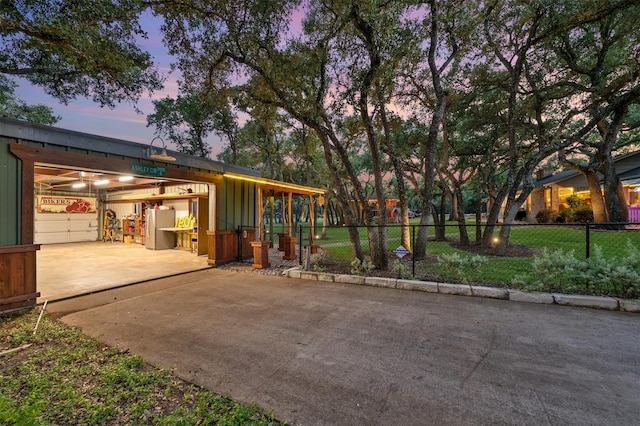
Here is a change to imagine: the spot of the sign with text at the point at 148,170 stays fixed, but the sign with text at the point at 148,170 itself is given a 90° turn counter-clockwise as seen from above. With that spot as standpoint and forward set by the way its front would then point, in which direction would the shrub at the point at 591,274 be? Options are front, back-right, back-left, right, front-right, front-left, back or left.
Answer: right

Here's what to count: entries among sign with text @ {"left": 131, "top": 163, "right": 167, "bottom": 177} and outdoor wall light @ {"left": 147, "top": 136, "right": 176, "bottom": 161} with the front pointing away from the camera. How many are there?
0

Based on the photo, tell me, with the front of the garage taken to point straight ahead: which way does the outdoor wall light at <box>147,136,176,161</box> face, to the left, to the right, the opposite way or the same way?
the same way

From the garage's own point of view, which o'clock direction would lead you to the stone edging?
The stone edging is roughly at 12 o'clock from the garage.

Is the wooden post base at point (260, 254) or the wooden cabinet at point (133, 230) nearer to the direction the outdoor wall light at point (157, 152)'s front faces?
the wooden post base

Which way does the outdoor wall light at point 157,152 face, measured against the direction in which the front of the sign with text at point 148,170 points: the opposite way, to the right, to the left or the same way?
the same way

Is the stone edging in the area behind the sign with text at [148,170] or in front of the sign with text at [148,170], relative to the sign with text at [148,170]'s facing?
in front

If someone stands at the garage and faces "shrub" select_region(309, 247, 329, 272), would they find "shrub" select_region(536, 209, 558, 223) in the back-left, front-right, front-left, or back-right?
front-left

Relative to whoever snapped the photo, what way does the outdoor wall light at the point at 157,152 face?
facing the viewer and to the right of the viewer

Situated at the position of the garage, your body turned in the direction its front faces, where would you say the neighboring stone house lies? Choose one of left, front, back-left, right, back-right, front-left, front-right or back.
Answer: front-left
